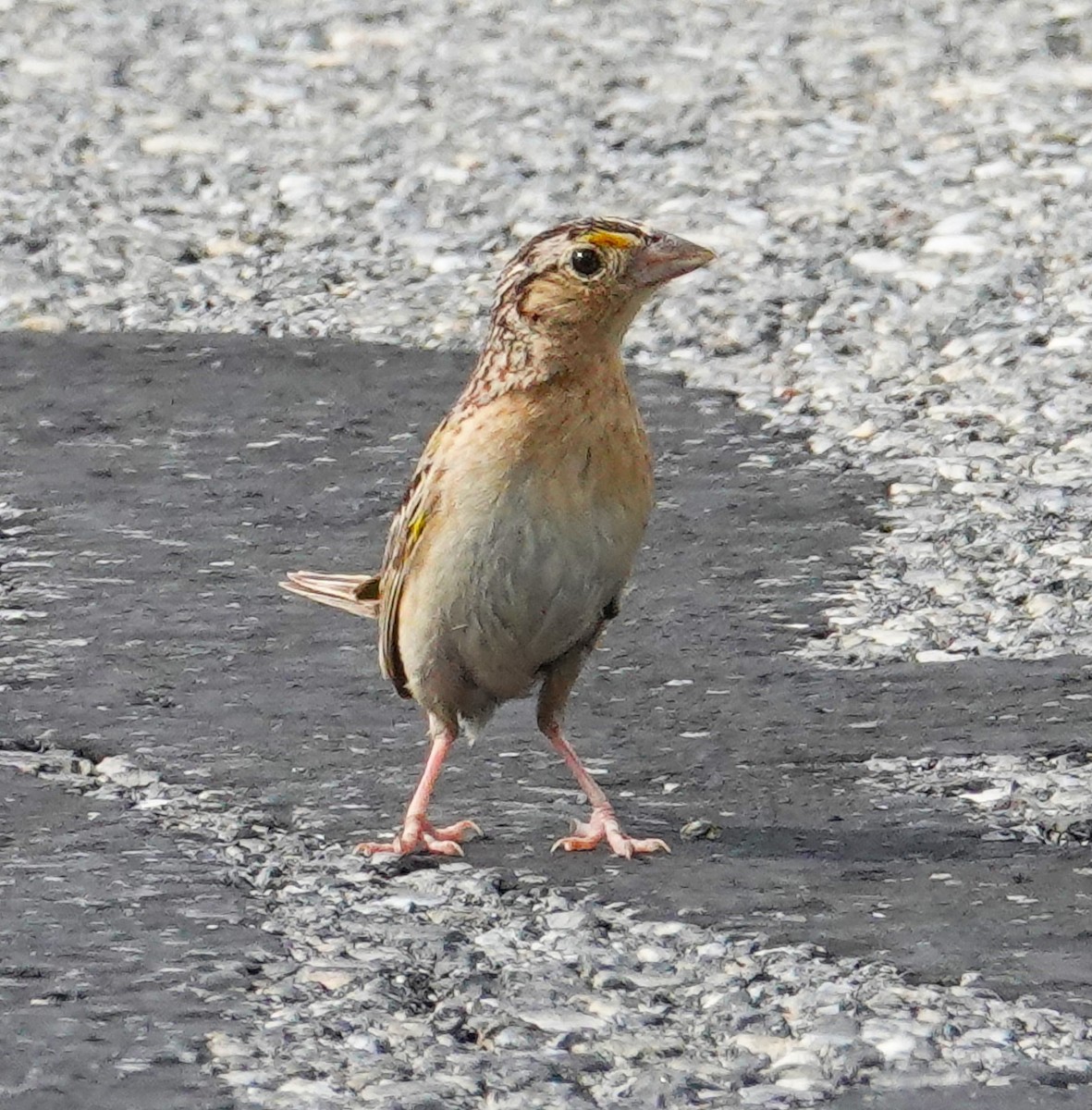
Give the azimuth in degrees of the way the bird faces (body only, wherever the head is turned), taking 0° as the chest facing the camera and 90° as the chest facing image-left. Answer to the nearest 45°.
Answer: approximately 315°
